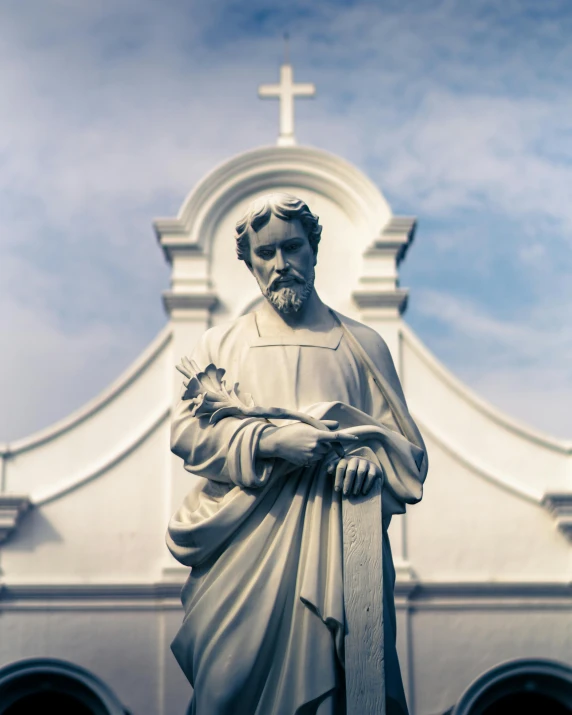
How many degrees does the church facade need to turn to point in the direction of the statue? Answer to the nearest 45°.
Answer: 0° — it already faces it

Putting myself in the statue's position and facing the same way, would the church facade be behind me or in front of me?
behind

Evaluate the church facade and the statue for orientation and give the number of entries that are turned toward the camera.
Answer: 2

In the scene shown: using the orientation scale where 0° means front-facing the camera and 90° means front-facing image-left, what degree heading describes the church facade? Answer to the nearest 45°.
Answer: approximately 0°
